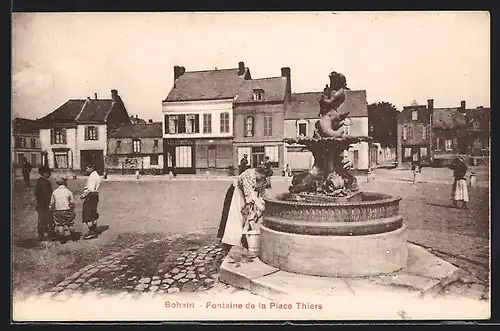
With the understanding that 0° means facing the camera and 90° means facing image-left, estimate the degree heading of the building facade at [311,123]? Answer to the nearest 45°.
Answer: approximately 0°

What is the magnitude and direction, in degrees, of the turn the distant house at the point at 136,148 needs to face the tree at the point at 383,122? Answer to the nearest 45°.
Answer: approximately 90° to its left

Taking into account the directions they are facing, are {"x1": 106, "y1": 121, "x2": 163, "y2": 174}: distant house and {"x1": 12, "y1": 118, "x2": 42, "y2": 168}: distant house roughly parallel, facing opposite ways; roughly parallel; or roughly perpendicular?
roughly parallel

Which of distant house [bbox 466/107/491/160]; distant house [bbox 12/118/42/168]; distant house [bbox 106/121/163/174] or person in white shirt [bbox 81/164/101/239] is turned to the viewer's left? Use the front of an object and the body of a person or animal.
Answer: the person in white shirt

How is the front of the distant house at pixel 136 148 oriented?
toward the camera

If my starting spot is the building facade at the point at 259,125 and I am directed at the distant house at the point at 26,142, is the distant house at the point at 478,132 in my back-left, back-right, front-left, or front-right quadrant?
back-right

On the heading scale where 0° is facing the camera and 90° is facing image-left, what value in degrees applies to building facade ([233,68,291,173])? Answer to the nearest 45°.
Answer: approximately 0°

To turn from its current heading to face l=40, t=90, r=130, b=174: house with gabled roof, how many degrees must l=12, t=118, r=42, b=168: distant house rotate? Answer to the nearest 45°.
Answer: approximately 90° to its left

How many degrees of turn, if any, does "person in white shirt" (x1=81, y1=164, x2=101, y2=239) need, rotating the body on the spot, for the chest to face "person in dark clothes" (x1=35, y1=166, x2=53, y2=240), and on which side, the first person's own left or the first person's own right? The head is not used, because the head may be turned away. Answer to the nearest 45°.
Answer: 0° — they already face them

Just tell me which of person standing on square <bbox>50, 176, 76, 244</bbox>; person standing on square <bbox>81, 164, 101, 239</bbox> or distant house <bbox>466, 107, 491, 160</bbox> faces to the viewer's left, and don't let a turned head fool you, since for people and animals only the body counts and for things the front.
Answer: person standing on square <bbox>81, 164, 101, 239</bbox>

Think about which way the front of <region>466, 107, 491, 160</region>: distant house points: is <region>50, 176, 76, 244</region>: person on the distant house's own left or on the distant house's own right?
on the distant house's own right

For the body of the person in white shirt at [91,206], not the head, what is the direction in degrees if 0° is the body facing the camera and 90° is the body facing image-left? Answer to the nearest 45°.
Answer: approximately 90°

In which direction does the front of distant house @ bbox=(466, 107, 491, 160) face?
toward the camera
